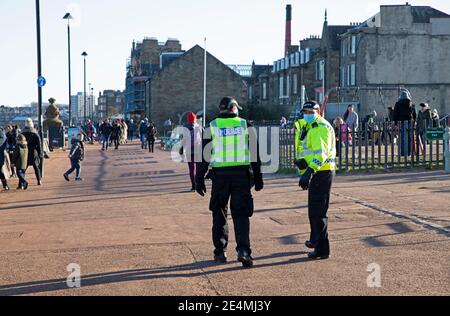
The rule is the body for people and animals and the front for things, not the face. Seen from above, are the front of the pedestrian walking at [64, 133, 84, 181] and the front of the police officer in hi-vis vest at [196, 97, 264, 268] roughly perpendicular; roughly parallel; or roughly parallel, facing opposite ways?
roughly perpendicular

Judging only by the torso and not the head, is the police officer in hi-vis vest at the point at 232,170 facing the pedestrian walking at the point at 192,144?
yes

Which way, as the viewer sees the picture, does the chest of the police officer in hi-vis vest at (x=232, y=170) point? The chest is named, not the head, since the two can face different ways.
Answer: away from the camera

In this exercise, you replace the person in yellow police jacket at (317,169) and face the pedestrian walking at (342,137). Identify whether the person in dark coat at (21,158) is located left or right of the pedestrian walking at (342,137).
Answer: left

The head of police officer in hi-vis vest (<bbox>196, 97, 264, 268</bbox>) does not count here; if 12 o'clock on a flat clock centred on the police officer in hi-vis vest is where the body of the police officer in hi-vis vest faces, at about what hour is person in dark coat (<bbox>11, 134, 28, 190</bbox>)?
The person in dark coat is roughly at 11 o'clock from the police officer in hi-vis vest.

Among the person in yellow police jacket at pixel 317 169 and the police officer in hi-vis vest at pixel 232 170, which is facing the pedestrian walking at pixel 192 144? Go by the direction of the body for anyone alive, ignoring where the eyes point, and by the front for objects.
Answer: the police officer in hi-vis vest at pixel 232 170

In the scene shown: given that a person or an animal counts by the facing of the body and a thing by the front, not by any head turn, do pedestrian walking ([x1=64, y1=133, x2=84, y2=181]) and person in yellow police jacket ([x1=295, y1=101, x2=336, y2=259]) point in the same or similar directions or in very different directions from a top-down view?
very different directions

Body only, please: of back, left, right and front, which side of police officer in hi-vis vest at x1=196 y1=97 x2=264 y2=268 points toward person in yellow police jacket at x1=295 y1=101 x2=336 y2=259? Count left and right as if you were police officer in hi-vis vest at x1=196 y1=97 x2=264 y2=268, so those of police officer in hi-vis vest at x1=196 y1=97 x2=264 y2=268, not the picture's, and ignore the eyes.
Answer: right

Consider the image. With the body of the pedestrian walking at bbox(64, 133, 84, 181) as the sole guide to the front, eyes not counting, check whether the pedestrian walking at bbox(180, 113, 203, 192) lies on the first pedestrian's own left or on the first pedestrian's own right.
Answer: on the first pedestrian's own right
